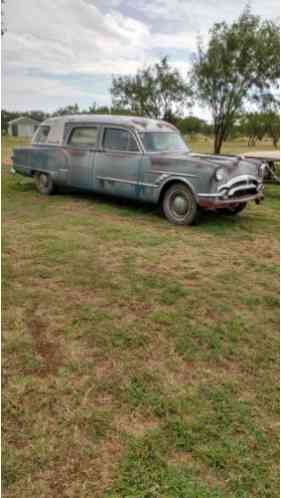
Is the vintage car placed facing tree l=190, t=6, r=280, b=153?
no

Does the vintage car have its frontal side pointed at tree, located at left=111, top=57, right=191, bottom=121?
no
